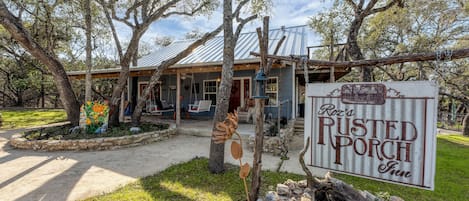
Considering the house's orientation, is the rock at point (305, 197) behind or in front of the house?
in front

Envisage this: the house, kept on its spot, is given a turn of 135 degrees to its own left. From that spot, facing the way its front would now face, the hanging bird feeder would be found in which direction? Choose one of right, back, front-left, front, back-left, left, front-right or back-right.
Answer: right

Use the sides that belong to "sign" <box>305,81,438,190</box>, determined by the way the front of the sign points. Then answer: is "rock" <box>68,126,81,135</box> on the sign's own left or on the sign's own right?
on the sign's own right

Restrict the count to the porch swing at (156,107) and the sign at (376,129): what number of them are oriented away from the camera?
0

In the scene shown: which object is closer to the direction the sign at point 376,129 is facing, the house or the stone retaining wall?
the stone retaining wall

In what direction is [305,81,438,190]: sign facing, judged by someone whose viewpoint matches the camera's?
facing the viewer and to the left of the viewer

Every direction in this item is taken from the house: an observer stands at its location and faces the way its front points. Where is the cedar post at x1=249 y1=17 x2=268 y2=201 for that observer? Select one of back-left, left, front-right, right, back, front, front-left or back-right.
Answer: front-left

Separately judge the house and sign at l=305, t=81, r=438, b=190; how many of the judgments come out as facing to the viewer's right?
0

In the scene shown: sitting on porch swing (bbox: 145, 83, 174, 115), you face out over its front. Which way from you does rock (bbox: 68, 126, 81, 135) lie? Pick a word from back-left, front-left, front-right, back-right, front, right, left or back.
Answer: right

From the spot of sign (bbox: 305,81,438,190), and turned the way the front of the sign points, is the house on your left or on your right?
on your right

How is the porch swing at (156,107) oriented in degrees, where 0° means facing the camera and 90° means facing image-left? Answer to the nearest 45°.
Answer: approximately 315°
